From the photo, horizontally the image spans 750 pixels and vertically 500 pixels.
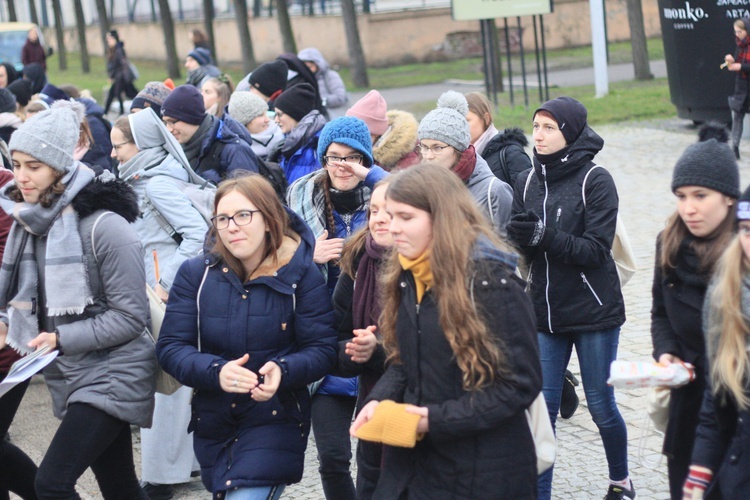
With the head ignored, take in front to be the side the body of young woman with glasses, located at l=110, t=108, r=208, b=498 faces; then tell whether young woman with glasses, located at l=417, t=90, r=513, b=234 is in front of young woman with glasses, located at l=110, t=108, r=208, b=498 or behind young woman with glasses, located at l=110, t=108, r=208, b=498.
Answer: behind

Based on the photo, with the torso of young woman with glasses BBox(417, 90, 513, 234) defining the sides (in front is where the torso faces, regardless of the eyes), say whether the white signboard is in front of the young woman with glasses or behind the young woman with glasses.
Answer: behind

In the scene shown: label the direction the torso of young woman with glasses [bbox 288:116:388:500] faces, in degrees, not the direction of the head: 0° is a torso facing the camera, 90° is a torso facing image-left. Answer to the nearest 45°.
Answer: approximately 0°
